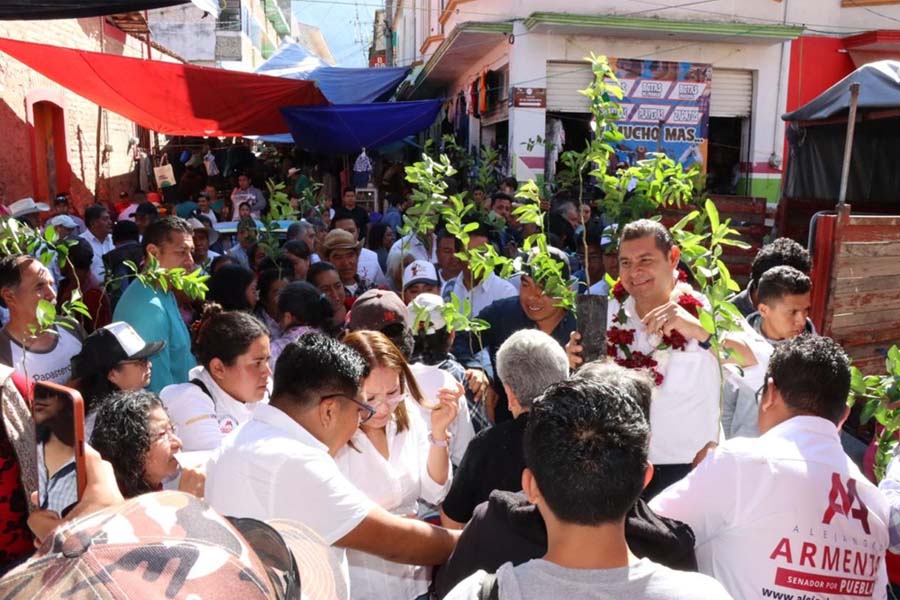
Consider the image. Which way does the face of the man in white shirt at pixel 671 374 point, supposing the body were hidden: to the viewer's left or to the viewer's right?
to the viewer's left

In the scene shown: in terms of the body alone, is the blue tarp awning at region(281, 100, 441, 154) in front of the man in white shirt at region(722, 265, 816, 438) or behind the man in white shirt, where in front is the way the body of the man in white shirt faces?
behind

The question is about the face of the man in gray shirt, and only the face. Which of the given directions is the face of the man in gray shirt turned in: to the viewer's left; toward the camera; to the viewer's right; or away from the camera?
away from the camera

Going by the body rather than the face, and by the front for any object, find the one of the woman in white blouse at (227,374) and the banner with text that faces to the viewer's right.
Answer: the woman in white blouse

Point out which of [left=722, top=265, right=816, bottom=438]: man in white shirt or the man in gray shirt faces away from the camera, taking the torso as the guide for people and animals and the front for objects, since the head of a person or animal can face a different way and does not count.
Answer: the man in gray shirt

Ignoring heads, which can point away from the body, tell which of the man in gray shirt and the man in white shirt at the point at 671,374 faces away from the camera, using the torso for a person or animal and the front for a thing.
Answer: the man in gray shirt

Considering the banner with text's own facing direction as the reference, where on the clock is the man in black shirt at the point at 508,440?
The man in black shirt is roughly at 12 o'clock from the banner with text.

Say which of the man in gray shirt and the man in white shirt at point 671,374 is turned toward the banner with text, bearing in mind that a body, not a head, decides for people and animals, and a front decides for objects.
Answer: the man in gray shirt
